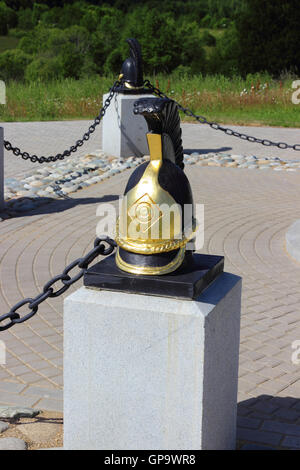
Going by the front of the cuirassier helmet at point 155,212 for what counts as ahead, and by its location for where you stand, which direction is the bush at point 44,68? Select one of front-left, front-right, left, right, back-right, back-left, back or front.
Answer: back-right

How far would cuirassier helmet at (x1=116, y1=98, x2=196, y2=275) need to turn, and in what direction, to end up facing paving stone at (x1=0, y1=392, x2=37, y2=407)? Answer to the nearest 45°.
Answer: approximately 90° to its right

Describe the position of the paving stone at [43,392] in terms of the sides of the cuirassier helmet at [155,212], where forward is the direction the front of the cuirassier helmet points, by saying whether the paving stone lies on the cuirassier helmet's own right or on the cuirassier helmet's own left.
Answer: on the cuirassier helmet's own right

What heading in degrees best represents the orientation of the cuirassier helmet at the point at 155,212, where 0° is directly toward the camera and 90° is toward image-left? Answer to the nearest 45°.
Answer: approximately 45°
